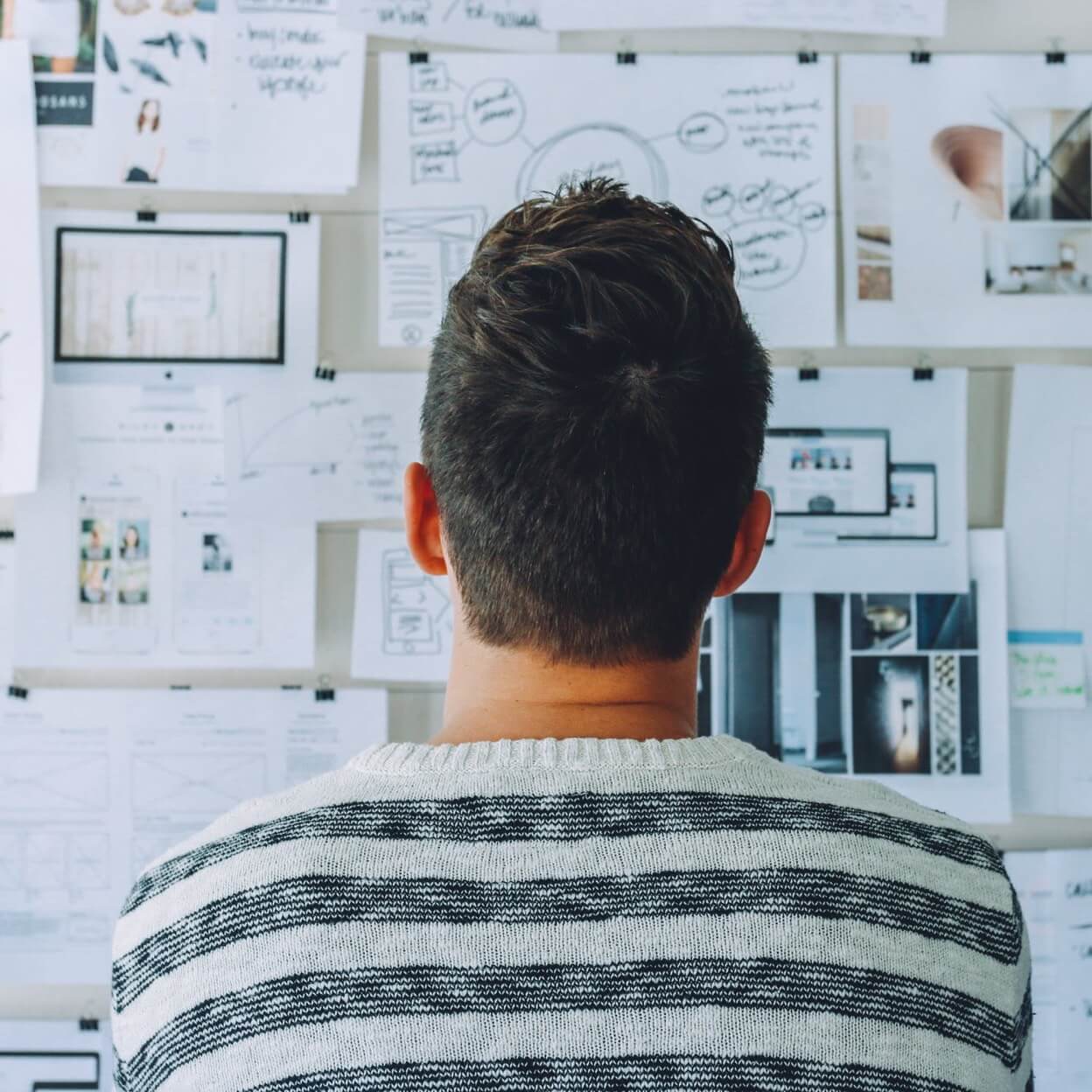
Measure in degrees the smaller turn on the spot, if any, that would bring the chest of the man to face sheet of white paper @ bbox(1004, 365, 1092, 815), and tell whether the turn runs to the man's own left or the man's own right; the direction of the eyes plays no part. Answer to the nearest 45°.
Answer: approximately 45° to the man's own right

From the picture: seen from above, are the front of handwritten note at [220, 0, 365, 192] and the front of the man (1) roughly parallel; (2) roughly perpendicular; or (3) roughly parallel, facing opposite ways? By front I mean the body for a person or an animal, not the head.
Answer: roughly parallel, facing opposite ways

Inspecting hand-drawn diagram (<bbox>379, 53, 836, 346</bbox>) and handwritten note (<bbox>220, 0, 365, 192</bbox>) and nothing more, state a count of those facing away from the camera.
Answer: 0

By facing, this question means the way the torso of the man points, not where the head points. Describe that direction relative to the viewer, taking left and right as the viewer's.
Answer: facing away from the viewer

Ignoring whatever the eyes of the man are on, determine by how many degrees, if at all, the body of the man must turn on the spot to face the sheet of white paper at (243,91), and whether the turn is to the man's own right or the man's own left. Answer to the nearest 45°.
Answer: approximately 45° to the man's own left

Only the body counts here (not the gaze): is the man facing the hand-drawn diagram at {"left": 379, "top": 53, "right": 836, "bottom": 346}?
yes

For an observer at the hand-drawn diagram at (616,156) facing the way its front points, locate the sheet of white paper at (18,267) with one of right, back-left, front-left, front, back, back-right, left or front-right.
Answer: right

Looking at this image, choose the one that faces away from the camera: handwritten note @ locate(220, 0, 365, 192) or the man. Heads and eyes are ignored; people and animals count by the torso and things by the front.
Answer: the man

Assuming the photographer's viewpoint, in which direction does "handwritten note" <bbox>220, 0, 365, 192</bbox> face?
facing the viewer

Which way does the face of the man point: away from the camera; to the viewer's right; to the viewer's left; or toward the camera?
away from the camera

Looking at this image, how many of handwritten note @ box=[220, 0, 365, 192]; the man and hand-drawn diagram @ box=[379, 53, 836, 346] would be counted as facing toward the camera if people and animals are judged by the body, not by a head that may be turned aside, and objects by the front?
2

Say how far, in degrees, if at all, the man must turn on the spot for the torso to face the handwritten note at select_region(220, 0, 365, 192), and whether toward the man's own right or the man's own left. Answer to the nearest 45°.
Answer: approximately 45° to the man's own left

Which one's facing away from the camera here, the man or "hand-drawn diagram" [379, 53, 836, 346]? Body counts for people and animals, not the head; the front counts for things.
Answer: the man

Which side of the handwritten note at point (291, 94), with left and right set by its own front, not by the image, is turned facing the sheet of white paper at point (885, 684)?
left
